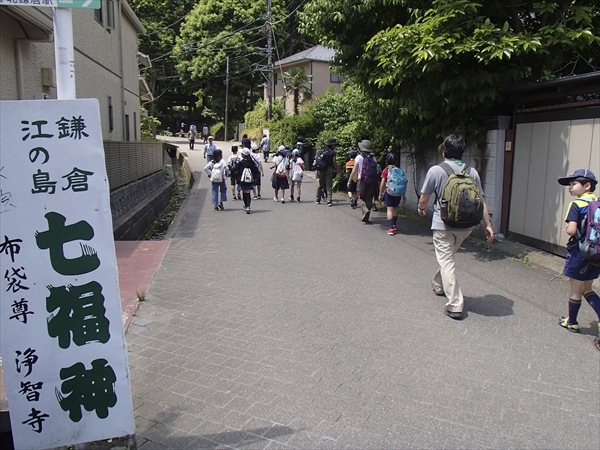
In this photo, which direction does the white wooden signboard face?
toward the camera

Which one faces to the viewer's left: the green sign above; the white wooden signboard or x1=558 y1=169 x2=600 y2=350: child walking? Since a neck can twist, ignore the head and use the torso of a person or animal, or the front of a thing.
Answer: the child walking

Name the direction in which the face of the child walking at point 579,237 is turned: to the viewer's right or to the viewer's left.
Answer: to the viewer's left

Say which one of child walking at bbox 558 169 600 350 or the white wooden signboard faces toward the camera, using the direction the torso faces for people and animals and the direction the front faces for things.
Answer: the white wooden signboard

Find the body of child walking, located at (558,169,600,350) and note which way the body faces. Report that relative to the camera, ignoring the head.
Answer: to the viewer's left

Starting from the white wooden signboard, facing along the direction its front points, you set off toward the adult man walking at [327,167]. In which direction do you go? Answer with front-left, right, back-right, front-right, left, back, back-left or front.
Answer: back-left

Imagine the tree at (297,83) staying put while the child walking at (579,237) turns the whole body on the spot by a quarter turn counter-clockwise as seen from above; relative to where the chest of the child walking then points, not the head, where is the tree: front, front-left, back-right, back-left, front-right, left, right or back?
back-right

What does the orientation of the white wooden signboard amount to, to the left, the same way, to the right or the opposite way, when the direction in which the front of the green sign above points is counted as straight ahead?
the same way

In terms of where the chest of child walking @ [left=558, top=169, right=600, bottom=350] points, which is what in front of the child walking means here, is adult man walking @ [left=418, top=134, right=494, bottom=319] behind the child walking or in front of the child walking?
in front

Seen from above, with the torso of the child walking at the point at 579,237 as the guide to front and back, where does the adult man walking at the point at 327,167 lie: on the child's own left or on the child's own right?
on the child's own right

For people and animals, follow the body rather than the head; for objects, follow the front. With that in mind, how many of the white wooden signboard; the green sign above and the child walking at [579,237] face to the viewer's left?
1

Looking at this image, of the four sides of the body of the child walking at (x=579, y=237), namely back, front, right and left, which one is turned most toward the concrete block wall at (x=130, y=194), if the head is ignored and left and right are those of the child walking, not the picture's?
front

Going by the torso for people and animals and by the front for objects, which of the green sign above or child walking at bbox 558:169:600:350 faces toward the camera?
the green sign above

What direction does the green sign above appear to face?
toward the camera
